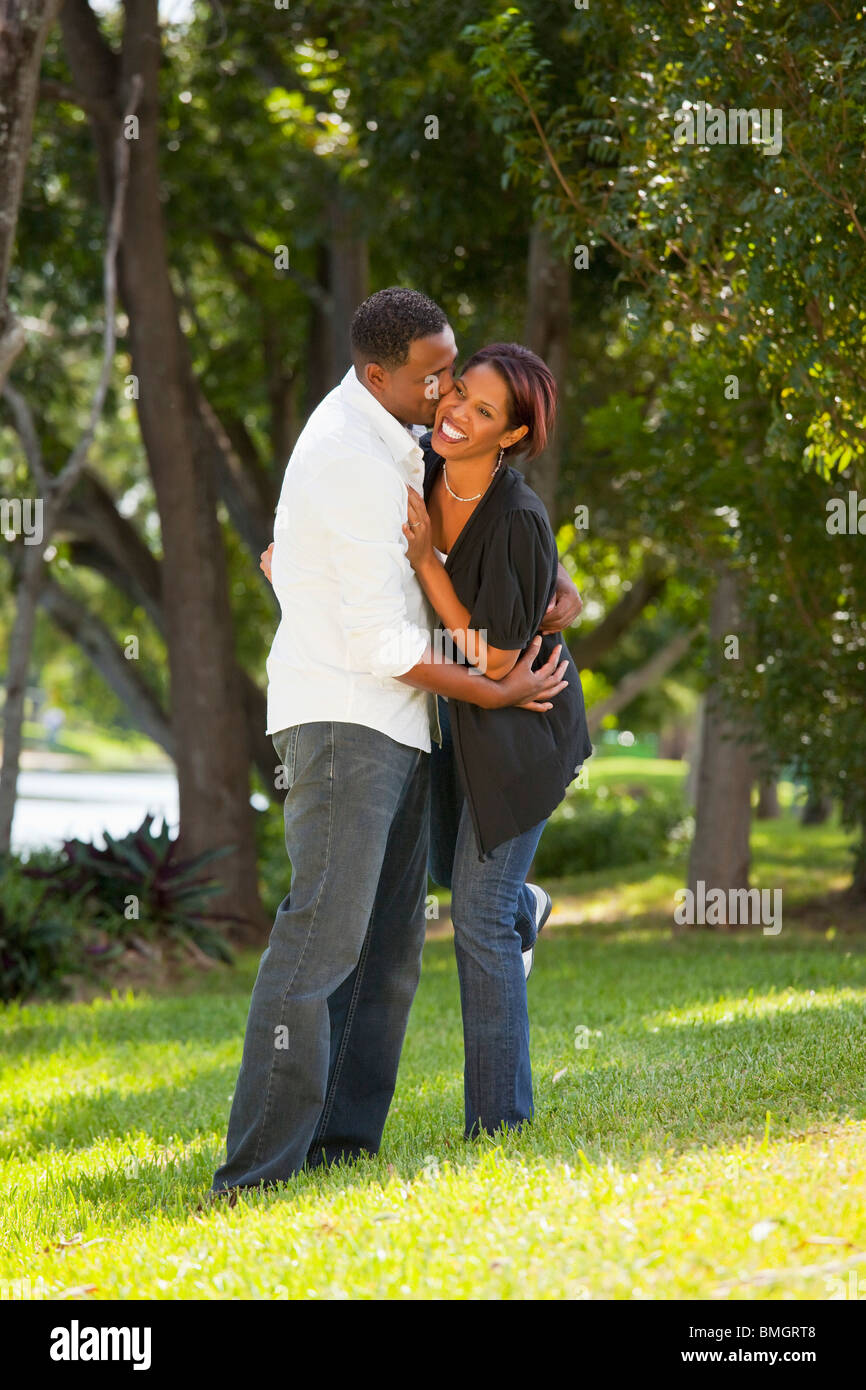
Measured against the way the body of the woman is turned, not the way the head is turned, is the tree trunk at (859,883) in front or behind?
behind

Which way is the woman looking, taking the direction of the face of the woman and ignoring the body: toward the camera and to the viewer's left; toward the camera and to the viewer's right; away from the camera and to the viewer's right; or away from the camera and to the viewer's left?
toward the camera and to the viewer's left

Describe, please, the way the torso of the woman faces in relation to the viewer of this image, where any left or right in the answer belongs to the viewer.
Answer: facing the viewer and to the left of the viewer

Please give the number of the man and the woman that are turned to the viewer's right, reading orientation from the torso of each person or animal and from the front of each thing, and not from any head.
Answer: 1

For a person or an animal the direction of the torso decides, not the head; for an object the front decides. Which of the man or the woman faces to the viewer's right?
the man

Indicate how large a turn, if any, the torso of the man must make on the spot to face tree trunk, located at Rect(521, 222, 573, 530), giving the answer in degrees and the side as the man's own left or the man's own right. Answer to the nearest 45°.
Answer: approximately 90° to the man's own left

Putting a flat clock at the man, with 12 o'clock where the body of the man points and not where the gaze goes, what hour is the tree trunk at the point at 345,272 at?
The tree trunk is roughly at 9 o'clock from the man.

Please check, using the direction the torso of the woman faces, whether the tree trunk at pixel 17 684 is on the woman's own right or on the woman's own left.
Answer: on the woman's own right

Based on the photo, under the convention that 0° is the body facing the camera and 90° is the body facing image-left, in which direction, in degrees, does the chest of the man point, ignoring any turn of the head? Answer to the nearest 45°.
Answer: approximately 270°
